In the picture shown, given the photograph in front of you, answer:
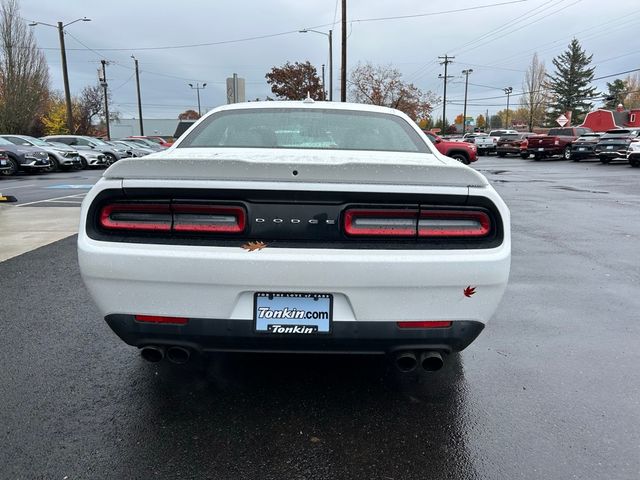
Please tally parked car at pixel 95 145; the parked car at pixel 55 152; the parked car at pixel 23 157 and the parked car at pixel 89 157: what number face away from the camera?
0

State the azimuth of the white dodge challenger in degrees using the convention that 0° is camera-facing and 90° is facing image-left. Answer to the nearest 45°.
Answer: approximately 180°

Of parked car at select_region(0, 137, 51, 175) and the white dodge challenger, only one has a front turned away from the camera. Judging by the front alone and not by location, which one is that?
the white dodge challenger

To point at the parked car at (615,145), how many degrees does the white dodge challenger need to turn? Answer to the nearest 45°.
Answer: approximately 45° to its right

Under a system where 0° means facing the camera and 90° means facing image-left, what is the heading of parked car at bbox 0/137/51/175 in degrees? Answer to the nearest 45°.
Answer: approximately 315°

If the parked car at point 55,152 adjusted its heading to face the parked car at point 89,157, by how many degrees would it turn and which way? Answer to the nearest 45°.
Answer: approximately 90° to its left

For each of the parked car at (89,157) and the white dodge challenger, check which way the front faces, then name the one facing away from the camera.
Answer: the white dodge challenger

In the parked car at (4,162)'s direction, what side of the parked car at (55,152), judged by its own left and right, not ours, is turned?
right

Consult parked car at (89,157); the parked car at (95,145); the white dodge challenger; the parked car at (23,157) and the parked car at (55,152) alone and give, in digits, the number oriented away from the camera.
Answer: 1

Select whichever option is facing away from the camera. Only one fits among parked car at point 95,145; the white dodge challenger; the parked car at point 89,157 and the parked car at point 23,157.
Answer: the white dodge challenger

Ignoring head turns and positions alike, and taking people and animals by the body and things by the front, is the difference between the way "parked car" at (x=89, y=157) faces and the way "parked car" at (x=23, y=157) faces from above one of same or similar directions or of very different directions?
same or similar directions

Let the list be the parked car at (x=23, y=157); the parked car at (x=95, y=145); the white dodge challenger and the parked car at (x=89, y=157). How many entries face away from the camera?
1

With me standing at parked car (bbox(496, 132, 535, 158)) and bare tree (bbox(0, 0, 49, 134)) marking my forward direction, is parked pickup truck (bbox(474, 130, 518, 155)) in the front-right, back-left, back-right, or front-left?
front-right

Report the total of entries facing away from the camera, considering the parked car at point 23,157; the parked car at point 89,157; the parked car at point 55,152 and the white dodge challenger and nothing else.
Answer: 1

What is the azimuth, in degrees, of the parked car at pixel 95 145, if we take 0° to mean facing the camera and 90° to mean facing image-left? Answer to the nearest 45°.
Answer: approximately 315°

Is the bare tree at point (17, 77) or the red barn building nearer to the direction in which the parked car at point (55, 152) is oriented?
the red barn building
